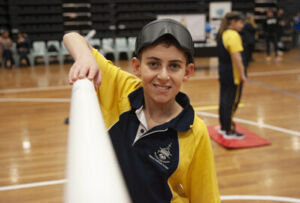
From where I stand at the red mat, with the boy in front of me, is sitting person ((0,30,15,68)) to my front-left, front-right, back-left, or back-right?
back-right

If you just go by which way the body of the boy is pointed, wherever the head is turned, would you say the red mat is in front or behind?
behind

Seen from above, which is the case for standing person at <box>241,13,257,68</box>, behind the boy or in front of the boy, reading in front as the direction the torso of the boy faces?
behind

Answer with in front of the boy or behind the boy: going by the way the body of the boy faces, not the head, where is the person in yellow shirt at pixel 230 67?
behind

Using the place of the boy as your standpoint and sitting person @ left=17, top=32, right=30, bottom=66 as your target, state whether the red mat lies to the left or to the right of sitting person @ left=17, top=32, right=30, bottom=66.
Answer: right

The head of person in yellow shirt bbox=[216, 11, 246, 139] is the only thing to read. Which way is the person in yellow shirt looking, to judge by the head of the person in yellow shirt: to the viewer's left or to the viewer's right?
to the viewer's right

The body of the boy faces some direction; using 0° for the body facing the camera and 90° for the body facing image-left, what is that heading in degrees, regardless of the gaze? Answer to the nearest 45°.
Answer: approximately 45°
